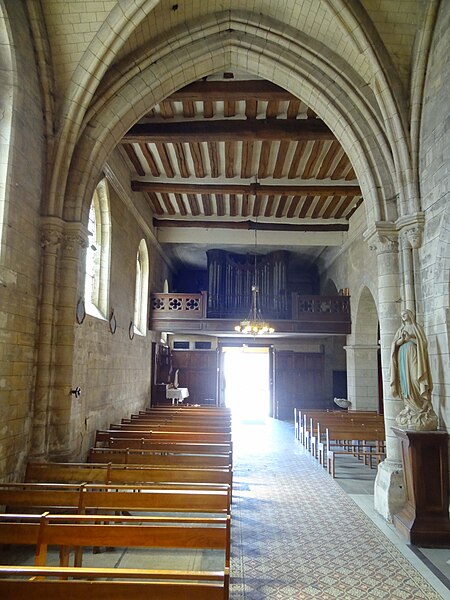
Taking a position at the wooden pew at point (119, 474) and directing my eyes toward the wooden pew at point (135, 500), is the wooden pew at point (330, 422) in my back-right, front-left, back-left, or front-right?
back-left

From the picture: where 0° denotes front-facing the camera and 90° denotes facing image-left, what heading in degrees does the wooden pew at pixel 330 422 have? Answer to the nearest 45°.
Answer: approximately 0°

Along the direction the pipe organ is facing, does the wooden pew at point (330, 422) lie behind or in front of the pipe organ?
in front

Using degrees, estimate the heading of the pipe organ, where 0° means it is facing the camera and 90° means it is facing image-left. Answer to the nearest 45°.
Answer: approximately 0°

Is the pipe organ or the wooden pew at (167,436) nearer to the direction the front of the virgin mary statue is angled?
the wooden pew

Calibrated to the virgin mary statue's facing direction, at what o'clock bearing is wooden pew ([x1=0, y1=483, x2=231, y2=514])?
The wooden pew is roughly at 12 o'clock from the virgin mary statue.

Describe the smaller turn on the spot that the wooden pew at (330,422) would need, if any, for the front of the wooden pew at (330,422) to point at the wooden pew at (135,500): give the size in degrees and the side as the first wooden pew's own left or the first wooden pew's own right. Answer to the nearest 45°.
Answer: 0° — it already faces it

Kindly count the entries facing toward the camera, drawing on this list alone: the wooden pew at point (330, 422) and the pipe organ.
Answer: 2

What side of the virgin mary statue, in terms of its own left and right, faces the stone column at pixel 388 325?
right
